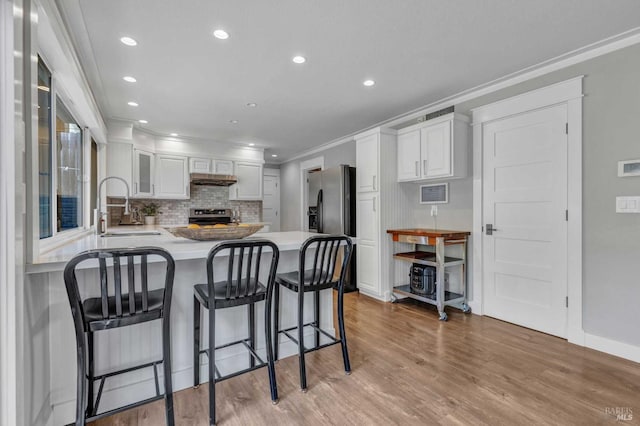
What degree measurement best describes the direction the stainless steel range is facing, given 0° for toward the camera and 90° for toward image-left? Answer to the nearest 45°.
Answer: approximately 0°

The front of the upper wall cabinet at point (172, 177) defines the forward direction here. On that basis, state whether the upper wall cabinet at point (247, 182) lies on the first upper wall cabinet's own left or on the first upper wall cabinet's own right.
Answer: on the first upper wall cabinet's own left

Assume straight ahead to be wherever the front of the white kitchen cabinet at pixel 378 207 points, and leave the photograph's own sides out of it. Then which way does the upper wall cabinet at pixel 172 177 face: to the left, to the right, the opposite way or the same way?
to the left

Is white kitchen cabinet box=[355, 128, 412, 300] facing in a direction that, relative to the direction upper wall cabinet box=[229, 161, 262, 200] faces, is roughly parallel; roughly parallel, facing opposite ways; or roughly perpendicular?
roughly perpendicular

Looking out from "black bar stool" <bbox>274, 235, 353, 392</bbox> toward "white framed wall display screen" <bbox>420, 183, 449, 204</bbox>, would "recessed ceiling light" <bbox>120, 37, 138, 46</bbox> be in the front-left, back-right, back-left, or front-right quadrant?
back-left

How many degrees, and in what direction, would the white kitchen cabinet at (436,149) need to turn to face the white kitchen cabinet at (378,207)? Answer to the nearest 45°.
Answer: approximately 45° to its right

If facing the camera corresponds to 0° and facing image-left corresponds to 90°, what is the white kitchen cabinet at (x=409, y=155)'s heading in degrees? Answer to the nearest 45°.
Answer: approximately 45°
